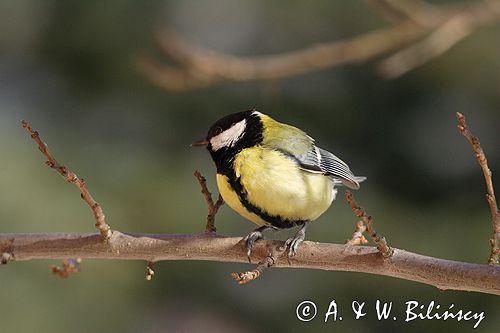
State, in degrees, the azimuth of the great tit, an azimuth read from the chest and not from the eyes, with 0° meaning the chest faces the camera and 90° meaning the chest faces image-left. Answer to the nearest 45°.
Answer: approximately 45°
